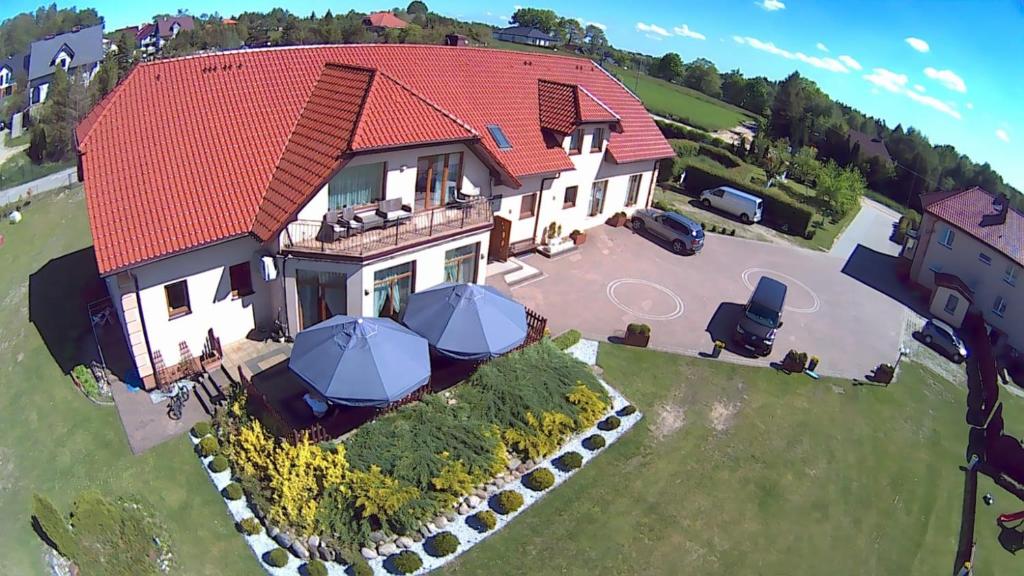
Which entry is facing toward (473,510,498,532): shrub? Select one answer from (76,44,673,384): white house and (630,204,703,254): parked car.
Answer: the white house

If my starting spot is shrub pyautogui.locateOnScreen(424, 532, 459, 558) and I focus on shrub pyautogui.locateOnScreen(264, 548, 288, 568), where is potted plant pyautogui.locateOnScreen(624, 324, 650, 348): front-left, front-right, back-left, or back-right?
back-right

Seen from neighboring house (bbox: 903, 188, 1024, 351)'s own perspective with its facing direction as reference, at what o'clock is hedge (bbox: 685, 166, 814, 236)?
The hedge is roughly at 2 o'clock from the neighboring house.

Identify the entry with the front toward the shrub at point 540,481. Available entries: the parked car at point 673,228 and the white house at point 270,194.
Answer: the white house

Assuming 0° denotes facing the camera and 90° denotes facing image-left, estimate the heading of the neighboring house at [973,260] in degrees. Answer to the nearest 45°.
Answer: approximately 45°

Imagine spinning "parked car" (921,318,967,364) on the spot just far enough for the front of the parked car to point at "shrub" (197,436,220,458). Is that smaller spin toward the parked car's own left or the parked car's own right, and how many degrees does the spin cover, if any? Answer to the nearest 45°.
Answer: approximately 90° to the parked car's own right

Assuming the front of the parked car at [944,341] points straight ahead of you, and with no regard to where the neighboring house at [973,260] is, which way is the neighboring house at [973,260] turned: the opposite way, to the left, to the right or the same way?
to the right

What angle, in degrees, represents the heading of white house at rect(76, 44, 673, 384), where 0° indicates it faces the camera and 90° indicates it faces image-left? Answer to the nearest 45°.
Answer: approximately 315°
